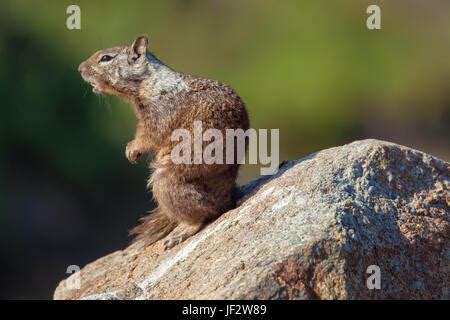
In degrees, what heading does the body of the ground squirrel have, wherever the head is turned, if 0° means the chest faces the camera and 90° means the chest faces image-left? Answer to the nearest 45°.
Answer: approximately 90°
